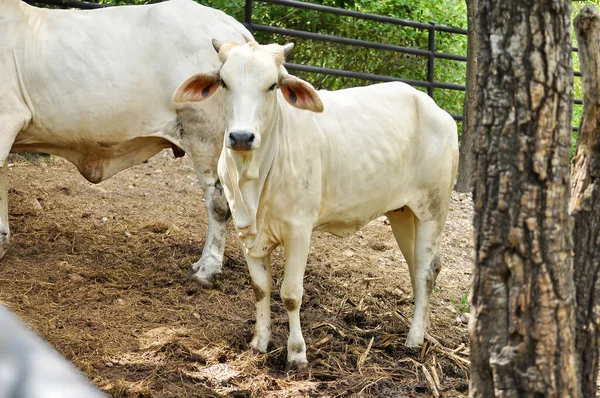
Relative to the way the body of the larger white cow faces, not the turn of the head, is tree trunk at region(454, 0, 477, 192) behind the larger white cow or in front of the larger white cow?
behind

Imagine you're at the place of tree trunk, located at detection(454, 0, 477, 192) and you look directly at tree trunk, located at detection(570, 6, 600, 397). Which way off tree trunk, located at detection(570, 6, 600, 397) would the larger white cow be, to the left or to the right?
right

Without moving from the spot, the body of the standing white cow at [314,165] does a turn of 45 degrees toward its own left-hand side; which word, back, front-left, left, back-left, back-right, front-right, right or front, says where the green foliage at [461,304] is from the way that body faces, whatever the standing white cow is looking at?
back-left

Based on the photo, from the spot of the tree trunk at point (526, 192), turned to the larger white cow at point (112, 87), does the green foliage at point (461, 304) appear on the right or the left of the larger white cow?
right

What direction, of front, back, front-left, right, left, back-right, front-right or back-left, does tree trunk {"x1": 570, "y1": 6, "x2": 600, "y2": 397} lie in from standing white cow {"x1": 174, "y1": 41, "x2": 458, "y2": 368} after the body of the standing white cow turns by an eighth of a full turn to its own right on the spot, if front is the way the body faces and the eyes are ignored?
back-left

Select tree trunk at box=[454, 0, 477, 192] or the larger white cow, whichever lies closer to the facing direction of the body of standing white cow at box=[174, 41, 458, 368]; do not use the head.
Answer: the larger white cow

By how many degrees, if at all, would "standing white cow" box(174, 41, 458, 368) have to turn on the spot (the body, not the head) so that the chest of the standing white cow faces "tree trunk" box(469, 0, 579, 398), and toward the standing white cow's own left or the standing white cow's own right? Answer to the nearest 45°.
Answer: approximately 45° to the standing white cow's own left

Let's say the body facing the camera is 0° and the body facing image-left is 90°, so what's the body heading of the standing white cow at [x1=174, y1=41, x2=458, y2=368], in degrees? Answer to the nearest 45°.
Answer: approximately 45°

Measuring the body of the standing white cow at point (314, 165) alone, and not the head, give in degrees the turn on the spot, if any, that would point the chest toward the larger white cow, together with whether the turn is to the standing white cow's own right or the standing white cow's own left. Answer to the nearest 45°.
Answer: approximately 90° to the standing white cow's own right

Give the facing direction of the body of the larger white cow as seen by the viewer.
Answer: to the viewer's left
